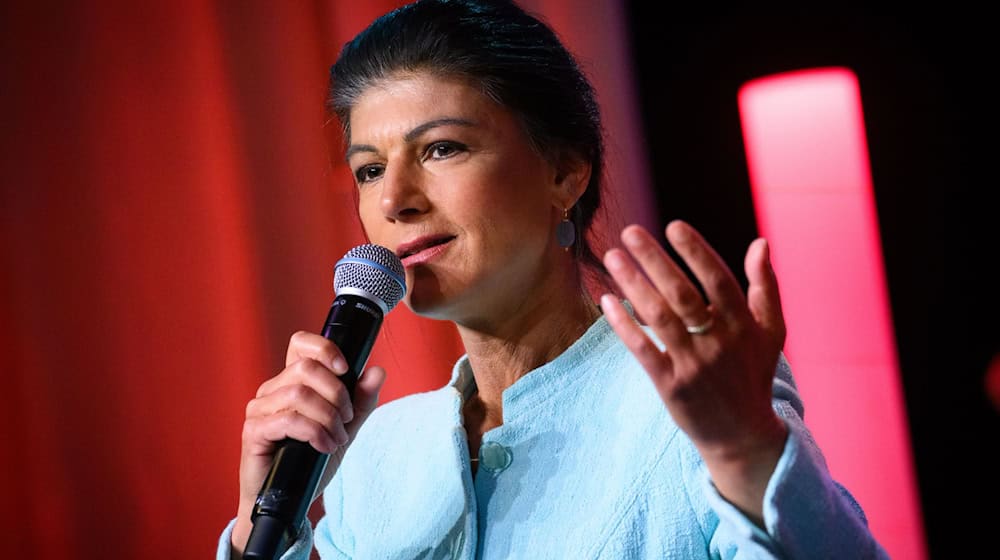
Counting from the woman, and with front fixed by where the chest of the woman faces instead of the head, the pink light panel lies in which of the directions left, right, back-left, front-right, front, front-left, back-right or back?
back

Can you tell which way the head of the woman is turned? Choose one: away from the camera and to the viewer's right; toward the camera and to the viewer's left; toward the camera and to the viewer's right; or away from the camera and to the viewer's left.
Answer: toward the camera and to the viewer's left

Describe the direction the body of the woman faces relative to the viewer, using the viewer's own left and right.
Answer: facing the viewer and to the left of the viewer
